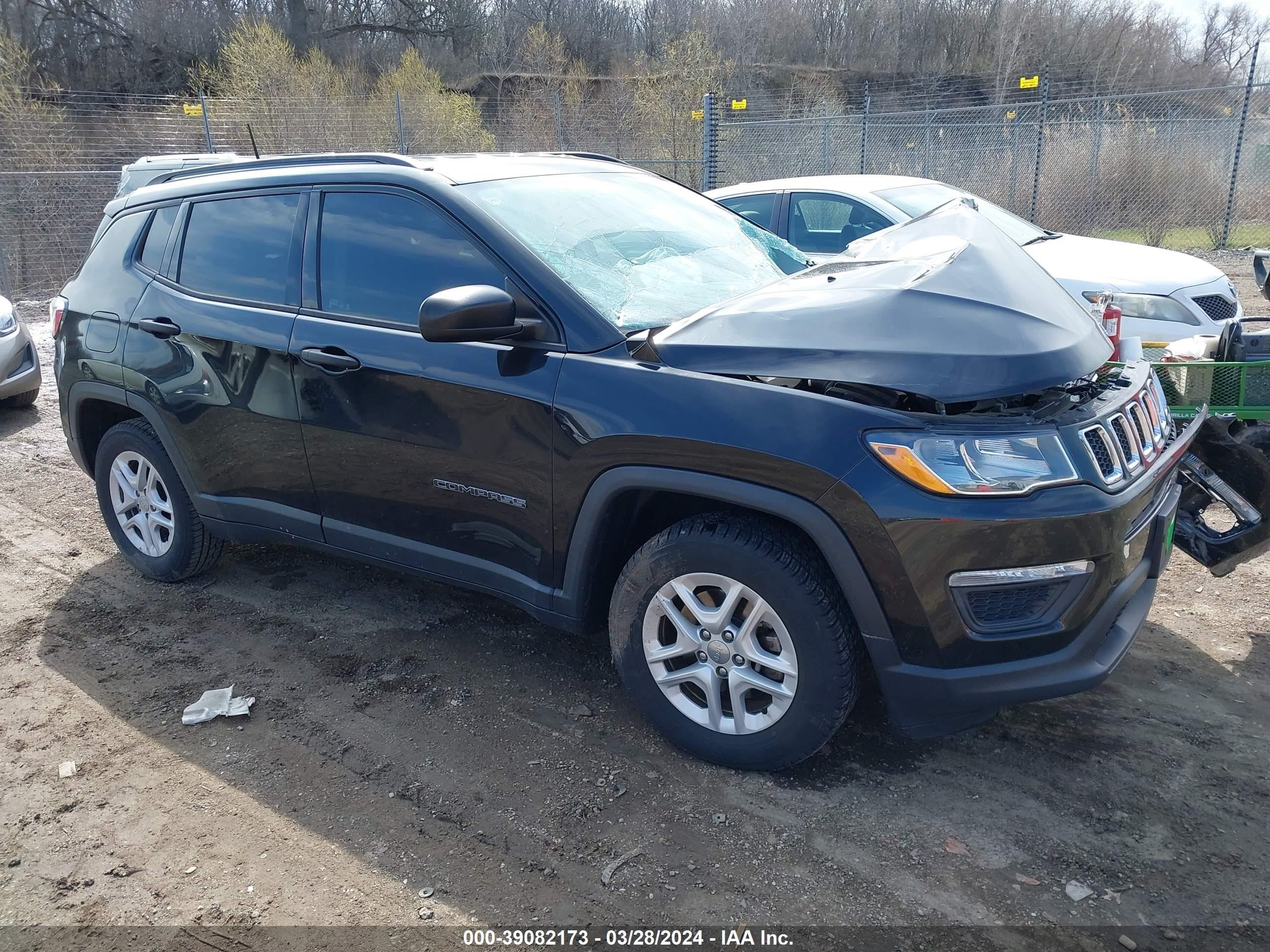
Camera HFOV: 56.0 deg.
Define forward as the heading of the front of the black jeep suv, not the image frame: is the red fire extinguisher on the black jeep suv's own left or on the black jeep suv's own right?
on the black jeep suv's own left

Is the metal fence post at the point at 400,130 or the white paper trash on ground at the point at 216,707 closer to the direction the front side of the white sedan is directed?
the white paper trash on ground

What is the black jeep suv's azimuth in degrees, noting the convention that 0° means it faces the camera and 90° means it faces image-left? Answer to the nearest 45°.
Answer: approximately 315°

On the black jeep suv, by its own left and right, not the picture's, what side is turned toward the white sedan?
left

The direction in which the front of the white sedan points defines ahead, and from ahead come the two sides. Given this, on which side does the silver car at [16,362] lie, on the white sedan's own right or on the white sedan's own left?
on the white sedan's own right

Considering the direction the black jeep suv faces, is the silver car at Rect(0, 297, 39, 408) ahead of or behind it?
behind

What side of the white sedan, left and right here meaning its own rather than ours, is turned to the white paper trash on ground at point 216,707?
right

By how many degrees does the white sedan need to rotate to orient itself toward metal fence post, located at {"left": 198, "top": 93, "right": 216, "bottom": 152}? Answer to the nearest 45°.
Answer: approximately 180°

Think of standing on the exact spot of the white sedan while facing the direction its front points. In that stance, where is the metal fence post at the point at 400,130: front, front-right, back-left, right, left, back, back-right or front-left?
back

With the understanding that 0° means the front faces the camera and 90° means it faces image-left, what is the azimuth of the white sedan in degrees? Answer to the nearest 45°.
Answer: approximately 315°

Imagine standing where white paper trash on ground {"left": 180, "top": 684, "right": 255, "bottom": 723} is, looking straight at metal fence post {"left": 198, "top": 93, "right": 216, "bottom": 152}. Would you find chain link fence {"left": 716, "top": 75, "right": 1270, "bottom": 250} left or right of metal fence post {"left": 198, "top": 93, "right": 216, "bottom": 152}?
right

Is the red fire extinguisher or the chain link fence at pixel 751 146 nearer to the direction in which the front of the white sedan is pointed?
the red fire extinguisher
